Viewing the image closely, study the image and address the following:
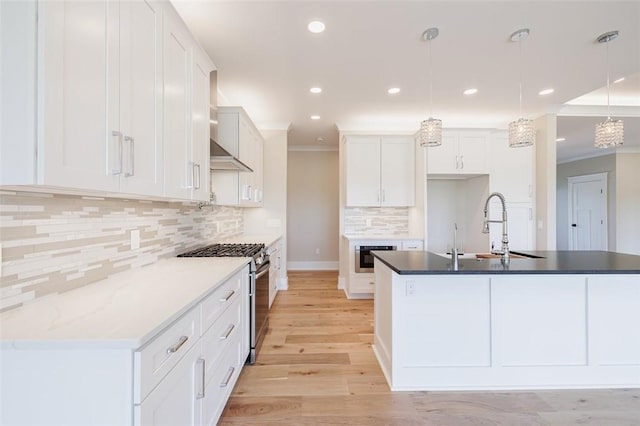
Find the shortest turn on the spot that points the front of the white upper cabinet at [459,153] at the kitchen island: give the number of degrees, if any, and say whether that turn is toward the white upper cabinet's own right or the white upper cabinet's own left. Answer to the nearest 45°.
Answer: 0° — it already faces it

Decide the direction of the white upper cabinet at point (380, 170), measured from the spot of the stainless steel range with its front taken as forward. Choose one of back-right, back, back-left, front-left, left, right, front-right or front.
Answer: front-left

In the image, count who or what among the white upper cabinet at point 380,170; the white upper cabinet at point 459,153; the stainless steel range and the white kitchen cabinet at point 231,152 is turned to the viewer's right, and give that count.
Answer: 2

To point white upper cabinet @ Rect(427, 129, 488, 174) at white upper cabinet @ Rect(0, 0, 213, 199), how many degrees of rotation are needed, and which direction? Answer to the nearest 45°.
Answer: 0° — it already faces it

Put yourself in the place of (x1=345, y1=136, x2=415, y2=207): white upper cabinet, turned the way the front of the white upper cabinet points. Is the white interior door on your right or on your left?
on your left

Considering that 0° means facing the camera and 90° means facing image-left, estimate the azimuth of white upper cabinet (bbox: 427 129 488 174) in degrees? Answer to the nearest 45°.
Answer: approximately 0°

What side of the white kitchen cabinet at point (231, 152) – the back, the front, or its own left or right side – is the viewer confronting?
right

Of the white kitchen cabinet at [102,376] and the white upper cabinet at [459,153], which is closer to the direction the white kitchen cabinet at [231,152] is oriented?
the white upper cabinet

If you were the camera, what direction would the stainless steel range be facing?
facing to the right of the viewer

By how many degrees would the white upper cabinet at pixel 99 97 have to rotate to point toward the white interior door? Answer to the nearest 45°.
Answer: approximately 45° to its left

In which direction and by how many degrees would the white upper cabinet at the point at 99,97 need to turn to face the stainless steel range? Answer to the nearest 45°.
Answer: approximately 90° to its left

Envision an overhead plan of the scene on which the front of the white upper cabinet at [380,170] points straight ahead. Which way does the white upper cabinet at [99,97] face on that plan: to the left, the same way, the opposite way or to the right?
to the left
